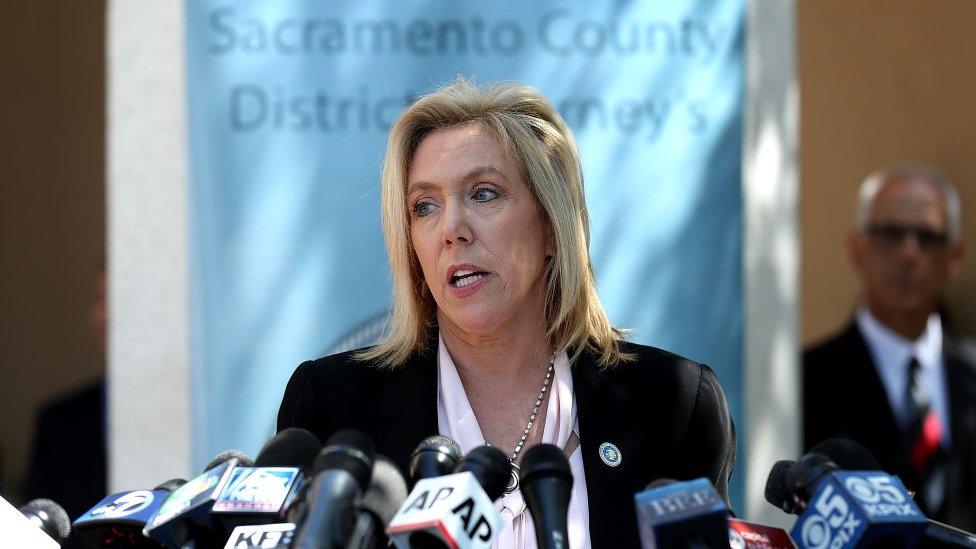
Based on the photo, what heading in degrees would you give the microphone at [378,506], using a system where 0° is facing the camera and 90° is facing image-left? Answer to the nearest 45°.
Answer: approximately 225°

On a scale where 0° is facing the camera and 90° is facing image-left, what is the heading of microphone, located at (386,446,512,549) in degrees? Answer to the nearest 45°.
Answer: approximately 225°

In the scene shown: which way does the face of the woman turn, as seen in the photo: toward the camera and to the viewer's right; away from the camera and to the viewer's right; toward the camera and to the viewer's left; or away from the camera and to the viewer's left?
toward the camera and to the viewer's left

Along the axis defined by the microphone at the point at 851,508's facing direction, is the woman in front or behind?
in front

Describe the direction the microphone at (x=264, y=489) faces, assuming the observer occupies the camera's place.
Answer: facing away from the viewer and to the right of the viewer

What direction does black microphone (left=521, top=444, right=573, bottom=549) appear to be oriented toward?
away from the camera

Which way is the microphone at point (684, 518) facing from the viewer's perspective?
away from the camera

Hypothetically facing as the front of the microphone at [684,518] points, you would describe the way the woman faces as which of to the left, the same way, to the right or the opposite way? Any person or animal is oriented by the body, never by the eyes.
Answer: the opposite way

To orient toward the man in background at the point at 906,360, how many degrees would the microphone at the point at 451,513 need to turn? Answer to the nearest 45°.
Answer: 0° — it already faces them

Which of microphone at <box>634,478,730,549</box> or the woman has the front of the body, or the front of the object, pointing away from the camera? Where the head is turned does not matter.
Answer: the microphone
